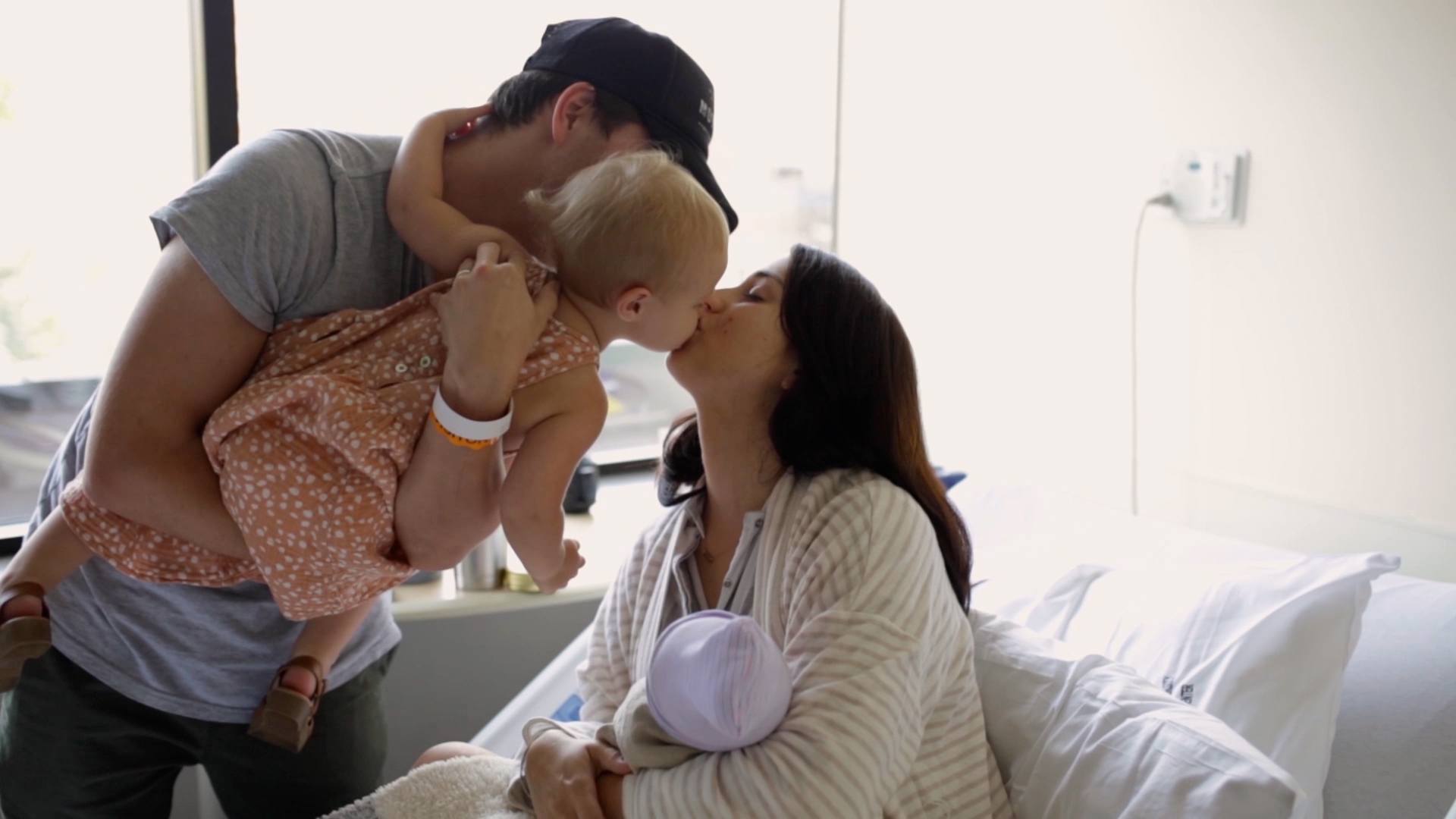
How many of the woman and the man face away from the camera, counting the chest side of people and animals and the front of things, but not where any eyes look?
0

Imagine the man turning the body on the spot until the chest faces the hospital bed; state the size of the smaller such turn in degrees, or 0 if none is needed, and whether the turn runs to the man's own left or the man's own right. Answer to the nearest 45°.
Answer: approximately 45° to the man's own left

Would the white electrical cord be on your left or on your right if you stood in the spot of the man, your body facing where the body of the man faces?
on your left

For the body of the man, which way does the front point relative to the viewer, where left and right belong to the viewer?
facing the viewer and to the right of the viewer

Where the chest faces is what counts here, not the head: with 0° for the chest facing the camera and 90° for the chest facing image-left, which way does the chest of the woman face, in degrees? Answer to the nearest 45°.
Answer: approximately 45°

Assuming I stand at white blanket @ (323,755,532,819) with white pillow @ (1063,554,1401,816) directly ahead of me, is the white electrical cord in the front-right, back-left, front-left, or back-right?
front-left

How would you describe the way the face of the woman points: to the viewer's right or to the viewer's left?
to the viewer's left

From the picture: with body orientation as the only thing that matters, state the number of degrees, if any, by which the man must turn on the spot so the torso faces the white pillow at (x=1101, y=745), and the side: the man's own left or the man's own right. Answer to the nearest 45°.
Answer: approximately 45° to the man's own left

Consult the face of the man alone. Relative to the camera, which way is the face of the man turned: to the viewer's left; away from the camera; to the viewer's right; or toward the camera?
to the viewer's right

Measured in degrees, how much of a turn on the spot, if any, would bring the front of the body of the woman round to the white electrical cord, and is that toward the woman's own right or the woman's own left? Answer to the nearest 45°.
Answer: approximately 180°
